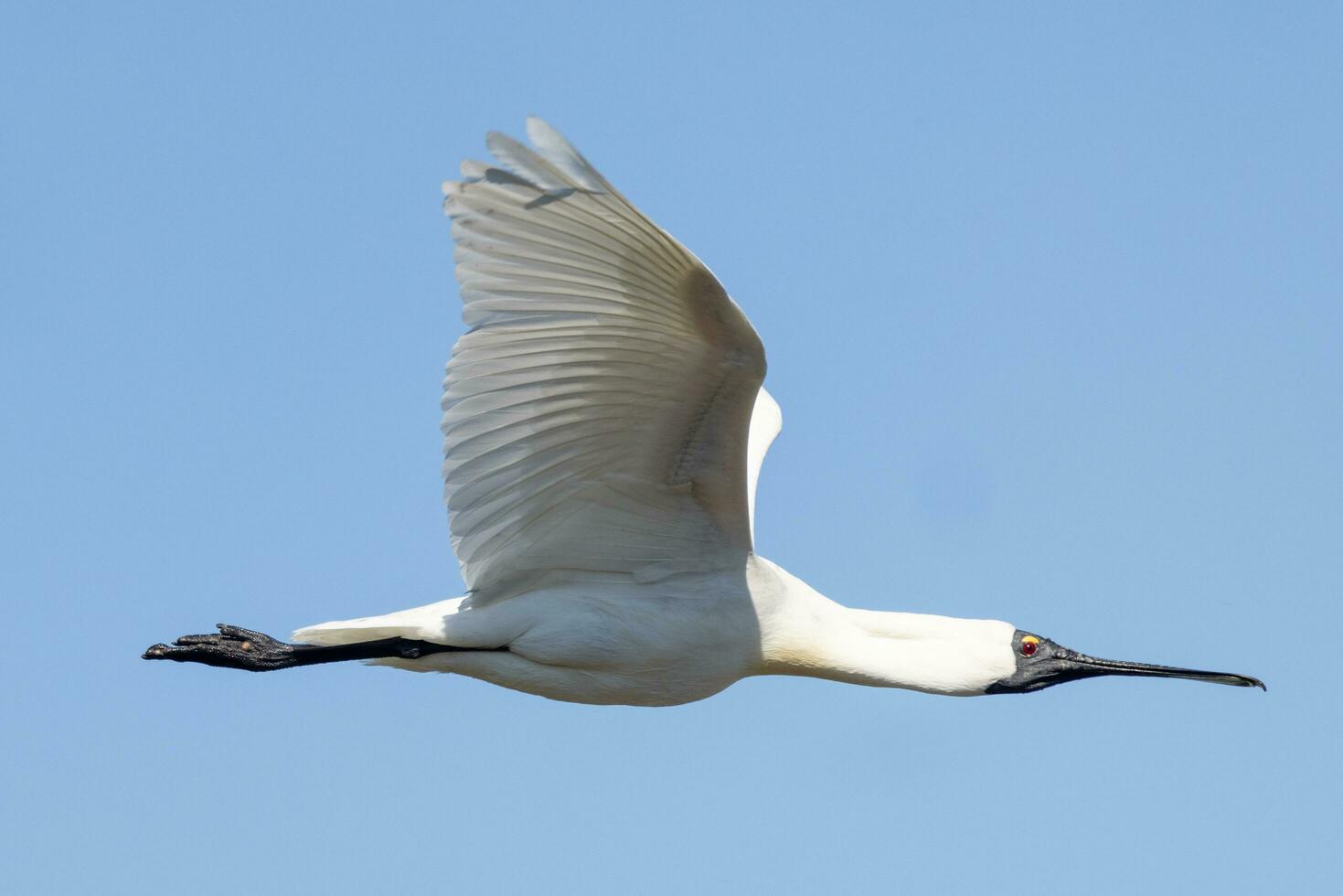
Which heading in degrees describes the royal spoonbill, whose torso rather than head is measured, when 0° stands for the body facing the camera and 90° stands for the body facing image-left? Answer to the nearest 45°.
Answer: approximately 270°
